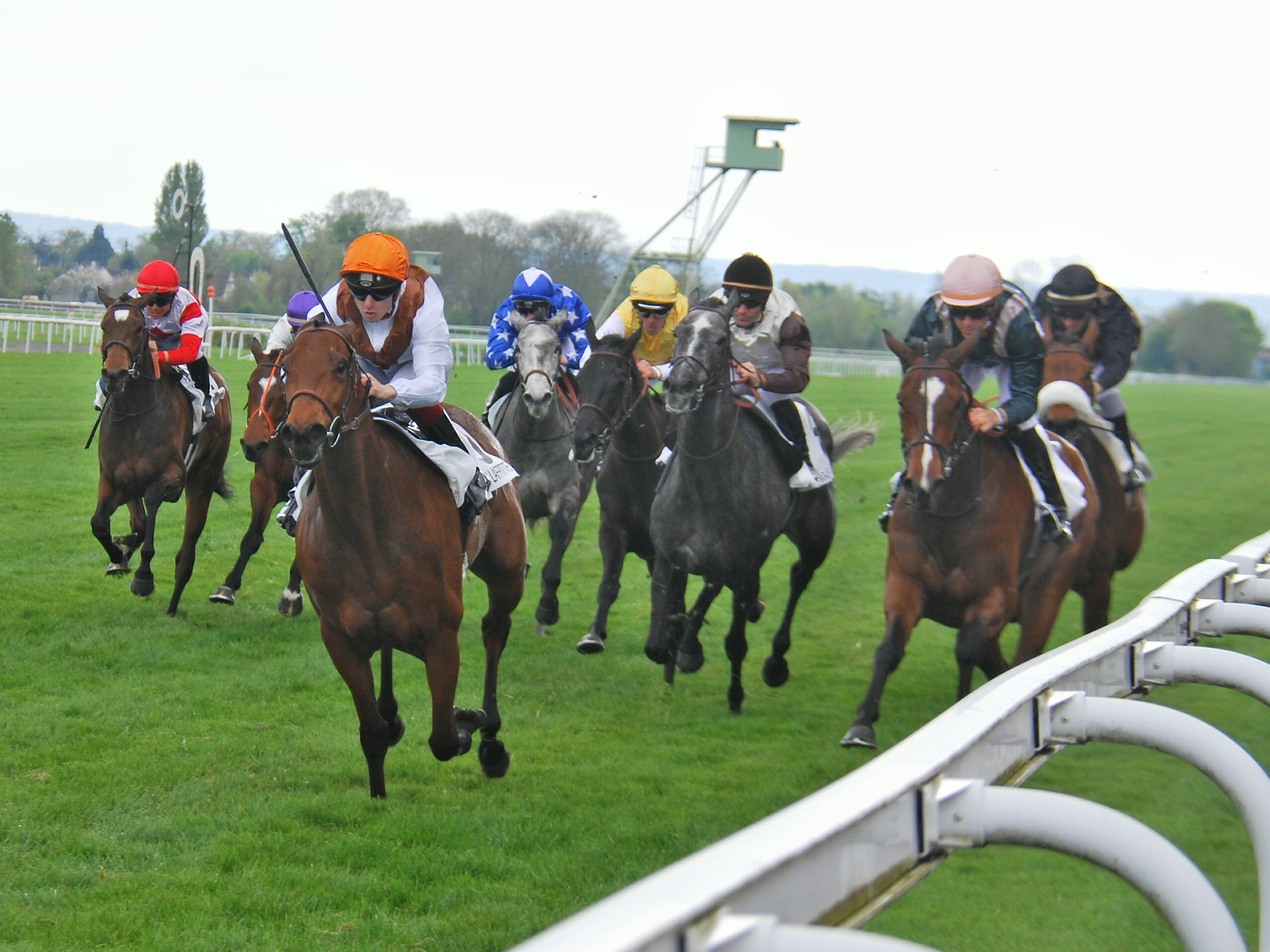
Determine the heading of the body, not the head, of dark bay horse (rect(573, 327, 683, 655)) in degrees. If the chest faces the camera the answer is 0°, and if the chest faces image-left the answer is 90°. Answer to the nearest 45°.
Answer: approximately 45°

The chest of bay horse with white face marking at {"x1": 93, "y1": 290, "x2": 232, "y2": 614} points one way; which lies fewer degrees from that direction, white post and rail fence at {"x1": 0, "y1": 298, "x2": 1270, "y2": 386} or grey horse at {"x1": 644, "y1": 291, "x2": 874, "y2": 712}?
the grey horse

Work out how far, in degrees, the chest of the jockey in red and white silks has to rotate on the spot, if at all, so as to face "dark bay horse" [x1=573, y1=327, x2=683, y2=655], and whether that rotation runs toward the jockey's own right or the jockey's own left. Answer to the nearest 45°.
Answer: approximately 90° to the jockey's own left

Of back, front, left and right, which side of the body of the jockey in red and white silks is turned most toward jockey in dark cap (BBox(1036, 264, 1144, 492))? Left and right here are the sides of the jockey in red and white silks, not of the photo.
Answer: left

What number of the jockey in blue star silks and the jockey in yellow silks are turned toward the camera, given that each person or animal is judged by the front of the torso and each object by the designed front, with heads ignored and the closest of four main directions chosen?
2

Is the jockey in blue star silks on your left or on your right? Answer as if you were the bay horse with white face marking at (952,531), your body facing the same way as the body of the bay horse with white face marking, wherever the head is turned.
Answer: on your right

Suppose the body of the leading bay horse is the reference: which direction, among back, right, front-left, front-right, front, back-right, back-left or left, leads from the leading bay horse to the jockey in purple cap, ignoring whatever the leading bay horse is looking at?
back-right

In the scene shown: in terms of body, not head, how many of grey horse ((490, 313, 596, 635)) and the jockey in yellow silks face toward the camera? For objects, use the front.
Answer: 2

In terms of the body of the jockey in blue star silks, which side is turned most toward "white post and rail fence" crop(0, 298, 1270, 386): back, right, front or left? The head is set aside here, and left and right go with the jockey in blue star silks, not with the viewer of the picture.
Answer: back

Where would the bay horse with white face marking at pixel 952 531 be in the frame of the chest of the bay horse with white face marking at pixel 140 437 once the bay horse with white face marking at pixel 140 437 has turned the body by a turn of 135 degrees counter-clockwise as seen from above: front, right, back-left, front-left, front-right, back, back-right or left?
front-right

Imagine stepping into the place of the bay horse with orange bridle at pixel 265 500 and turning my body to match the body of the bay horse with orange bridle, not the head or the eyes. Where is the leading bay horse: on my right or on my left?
on my left

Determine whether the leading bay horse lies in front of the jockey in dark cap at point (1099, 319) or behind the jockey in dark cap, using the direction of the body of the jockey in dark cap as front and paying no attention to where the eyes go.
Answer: in front
